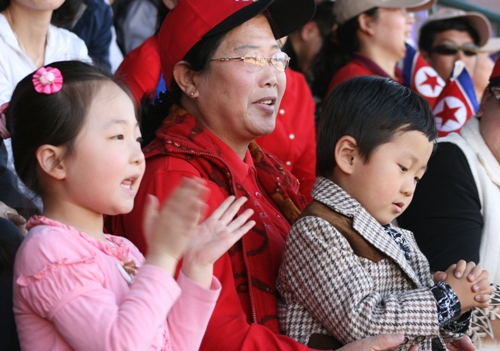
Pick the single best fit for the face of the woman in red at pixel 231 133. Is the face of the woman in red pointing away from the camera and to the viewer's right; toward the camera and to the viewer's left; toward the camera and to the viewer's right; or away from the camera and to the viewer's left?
toward the camera and to the viewer's right

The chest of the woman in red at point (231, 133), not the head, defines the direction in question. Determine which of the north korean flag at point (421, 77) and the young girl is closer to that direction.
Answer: the young girl

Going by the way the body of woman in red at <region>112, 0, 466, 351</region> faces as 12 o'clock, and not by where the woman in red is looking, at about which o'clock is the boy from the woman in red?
The boy is roughly at 12 o'clock from the woman in red.

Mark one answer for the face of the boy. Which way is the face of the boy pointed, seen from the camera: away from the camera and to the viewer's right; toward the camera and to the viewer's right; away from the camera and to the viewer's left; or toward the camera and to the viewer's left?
toward the camera and to the viewer's right

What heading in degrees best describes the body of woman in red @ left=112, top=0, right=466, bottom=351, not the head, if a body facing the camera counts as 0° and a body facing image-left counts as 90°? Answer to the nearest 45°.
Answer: approximately 315°

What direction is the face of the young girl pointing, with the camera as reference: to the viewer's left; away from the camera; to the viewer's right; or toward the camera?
to the viewer's right

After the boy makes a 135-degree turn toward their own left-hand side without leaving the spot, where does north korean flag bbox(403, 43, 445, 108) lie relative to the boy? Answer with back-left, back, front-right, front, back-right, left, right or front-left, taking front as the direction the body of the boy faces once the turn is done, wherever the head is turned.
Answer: front

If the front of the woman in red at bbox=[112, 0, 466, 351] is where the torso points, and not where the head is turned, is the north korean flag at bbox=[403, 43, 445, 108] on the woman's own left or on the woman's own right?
on the woman's own left

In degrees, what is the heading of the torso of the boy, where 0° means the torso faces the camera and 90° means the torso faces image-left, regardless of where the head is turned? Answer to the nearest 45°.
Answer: approximately 315°
